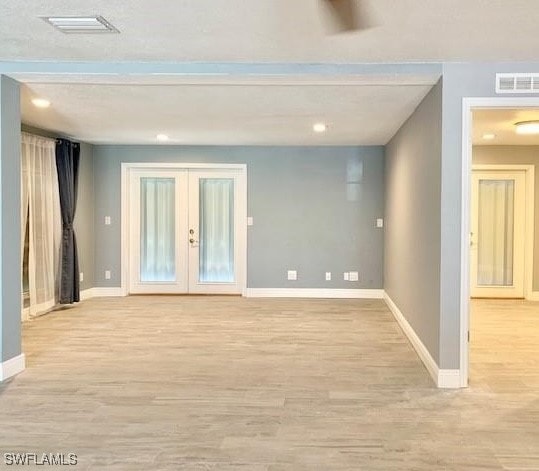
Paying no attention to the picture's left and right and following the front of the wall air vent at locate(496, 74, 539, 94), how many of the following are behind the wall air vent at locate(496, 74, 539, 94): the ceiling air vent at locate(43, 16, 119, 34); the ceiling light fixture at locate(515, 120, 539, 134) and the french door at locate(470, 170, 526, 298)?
2

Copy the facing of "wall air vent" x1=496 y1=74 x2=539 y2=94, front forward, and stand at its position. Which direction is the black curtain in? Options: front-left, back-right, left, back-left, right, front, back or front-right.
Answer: right

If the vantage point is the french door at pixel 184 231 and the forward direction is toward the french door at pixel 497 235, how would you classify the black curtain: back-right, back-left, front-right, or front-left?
back-right

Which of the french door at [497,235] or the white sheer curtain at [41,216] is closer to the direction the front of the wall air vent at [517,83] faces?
the white sheer curtain

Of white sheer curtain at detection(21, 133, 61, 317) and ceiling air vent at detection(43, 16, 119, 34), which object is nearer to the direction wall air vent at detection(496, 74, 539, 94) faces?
the ceiling air vent

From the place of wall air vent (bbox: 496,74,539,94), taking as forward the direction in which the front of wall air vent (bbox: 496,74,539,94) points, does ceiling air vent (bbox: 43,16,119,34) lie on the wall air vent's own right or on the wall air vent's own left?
on the wall air vent's own right

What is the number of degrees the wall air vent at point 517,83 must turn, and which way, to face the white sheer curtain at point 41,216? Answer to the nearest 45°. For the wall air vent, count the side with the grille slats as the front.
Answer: approximately 90° to its right

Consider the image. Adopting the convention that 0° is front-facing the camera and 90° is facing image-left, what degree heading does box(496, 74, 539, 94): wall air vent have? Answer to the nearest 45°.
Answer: approximately 0°

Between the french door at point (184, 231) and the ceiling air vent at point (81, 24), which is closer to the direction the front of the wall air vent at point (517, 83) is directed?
the ceiling air vent

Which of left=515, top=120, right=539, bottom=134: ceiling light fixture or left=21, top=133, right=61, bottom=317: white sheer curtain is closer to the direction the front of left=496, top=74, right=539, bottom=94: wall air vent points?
the white sheer curtain

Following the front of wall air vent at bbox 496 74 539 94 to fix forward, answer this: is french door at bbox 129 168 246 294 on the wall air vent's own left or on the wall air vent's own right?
on the wall air vent's own right

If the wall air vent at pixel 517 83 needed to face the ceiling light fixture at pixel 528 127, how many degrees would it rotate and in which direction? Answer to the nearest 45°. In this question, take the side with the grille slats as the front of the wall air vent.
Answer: approximately 180°

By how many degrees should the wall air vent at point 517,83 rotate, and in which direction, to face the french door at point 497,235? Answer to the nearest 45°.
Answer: approximately 180°
